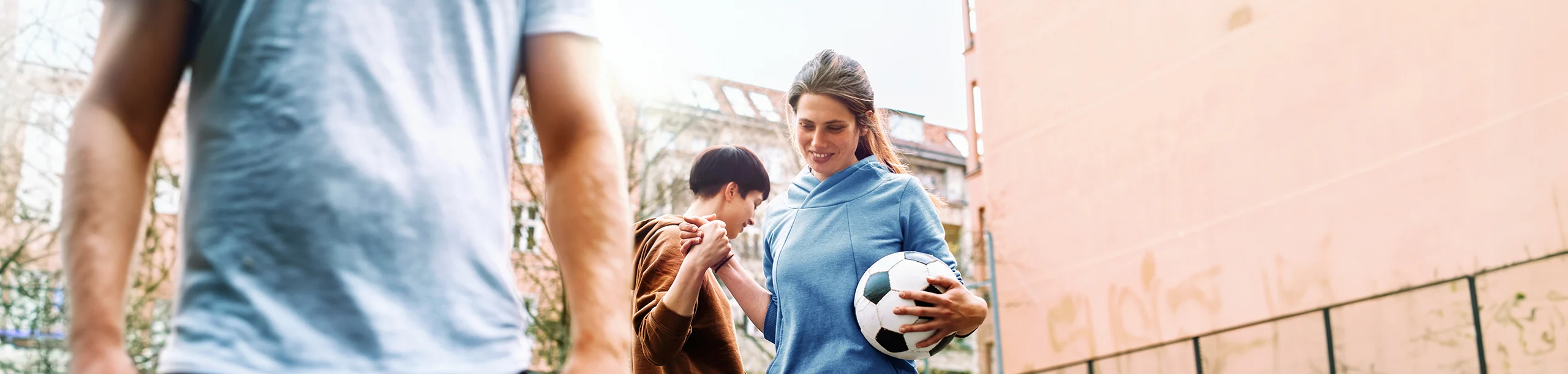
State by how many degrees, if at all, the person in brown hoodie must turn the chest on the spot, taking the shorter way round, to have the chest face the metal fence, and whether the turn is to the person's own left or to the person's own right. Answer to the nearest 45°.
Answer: approximately 45° to the person's own left

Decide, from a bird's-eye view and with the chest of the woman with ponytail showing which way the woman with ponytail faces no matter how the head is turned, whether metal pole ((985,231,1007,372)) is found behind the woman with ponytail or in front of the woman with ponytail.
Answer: behind

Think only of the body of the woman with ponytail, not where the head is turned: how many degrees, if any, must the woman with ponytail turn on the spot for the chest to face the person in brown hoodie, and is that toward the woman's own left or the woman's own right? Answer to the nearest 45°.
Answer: approximately 90° to the woman's own right

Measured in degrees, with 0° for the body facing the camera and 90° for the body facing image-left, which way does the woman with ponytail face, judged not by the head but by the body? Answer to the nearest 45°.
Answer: approximately 45°

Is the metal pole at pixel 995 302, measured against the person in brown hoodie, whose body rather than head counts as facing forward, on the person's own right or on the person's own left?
on the person's own left

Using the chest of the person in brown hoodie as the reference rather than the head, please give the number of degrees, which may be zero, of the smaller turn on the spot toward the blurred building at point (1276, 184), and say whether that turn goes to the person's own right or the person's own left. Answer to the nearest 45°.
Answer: approximately 45° to the person's own left

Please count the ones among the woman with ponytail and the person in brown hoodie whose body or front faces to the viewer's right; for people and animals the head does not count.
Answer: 1

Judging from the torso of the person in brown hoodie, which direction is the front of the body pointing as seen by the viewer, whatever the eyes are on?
to the viewer's right
